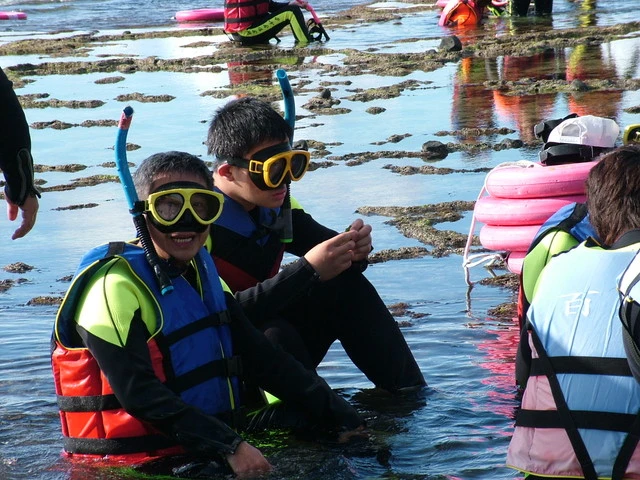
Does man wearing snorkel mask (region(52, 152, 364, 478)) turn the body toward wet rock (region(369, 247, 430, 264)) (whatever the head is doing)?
no

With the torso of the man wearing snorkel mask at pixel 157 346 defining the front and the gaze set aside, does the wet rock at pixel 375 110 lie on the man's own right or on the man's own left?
on the man's own left

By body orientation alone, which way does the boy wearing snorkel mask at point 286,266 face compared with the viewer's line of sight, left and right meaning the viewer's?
facing the viewer and to the right of the viewer

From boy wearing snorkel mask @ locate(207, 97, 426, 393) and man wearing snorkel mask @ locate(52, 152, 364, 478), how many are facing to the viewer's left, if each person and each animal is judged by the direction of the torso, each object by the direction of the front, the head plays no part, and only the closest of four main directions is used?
0

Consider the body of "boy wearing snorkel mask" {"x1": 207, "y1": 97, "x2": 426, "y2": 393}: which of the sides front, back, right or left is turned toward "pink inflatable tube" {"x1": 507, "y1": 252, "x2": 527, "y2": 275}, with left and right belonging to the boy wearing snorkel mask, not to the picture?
left

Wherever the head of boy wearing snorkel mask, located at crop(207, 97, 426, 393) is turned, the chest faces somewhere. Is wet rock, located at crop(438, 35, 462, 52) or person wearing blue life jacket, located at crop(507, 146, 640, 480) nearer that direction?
the person wearing blue life jacket

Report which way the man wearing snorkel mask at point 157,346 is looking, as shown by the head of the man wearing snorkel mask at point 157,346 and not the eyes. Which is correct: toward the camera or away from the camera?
toward the camera

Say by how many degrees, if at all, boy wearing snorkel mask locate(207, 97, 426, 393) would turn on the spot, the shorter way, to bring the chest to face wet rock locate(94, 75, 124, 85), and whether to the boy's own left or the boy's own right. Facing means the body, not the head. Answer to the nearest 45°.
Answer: approximately 135° to the boy's own left

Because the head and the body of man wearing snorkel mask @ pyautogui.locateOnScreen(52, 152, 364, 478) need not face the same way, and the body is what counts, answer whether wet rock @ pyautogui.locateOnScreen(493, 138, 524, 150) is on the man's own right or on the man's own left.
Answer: on the man's own left

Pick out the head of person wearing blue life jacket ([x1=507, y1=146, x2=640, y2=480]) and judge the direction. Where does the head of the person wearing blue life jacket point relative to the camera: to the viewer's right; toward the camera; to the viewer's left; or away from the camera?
away from the camera

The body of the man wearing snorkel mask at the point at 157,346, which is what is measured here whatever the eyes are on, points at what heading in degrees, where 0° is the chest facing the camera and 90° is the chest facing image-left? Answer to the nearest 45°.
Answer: approximately 315°

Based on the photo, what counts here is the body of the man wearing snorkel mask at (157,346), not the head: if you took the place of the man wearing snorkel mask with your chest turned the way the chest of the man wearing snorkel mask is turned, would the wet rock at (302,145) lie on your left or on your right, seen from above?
on your left

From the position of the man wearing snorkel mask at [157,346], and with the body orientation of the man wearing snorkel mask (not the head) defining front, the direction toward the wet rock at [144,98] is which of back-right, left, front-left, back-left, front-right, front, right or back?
back-left

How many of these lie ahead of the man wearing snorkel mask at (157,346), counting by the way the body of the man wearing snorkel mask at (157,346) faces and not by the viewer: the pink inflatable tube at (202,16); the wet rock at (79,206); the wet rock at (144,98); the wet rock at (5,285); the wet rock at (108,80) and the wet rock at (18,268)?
0

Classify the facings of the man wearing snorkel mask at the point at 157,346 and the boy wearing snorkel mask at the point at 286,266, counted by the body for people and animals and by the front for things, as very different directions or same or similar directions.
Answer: same or similar directions

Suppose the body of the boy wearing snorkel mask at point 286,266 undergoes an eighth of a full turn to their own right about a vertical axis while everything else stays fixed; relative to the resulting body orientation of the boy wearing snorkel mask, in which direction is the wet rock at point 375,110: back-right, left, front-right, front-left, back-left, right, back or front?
back
